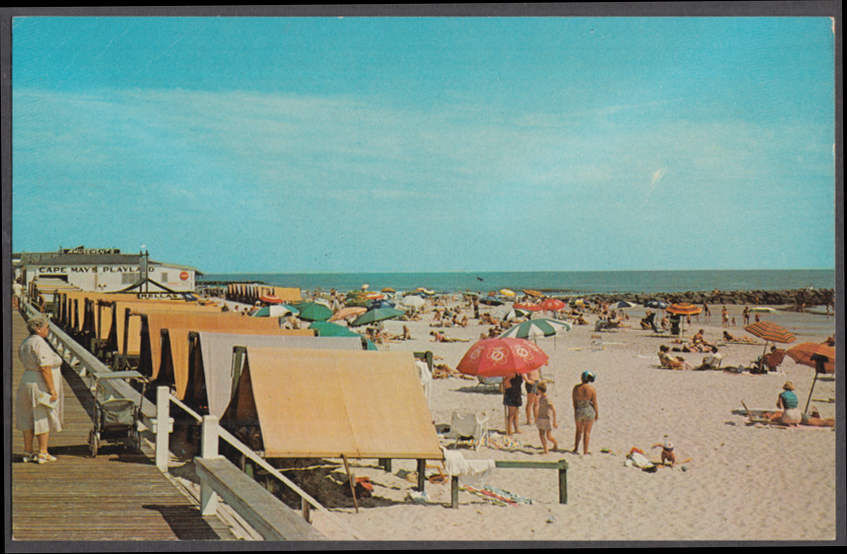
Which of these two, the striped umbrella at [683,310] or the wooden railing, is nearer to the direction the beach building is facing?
the wooden railing

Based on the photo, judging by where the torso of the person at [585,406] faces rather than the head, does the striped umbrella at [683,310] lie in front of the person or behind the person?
in front

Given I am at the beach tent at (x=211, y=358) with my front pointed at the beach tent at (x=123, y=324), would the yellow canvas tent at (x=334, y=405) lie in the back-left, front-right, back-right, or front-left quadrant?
back-right

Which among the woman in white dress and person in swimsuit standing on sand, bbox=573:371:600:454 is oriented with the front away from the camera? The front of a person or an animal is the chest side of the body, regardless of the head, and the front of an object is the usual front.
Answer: the person in swimsuit standing on sand

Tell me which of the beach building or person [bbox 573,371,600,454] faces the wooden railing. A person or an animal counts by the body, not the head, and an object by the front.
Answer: the beach building

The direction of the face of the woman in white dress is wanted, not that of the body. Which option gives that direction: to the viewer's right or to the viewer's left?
to the viewer's right

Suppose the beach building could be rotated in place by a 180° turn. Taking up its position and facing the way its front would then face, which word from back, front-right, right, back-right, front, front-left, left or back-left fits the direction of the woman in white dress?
back

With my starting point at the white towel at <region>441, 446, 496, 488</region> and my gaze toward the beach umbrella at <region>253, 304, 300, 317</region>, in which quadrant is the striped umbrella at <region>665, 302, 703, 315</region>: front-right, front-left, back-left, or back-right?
front-right

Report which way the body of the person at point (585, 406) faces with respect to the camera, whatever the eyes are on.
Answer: away from the camera

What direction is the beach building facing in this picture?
toward the camera

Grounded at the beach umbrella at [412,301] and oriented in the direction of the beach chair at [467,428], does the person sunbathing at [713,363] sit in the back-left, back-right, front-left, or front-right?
front-left

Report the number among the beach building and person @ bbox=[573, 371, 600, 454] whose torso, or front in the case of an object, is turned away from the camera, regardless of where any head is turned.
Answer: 1

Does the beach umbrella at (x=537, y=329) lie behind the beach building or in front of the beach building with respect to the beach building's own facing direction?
in front

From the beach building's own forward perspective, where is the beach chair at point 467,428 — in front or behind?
in front
